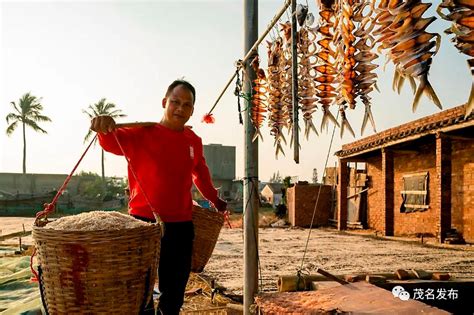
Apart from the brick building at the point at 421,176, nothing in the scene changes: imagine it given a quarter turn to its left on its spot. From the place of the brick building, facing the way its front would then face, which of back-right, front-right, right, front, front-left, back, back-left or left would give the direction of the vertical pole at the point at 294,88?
front-right

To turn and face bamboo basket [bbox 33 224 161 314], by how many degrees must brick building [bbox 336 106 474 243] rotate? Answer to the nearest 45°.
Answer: approximately 45° to its left

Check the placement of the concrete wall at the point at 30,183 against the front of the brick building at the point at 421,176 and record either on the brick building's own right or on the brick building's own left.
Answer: on the brick building's own right

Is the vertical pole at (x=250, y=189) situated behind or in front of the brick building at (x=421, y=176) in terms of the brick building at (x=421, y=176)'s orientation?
in front

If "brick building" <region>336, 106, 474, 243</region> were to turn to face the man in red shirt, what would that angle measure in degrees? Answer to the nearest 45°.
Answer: approximately 45° to its left

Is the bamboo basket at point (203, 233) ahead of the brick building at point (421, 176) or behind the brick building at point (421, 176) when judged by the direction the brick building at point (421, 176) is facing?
ahead

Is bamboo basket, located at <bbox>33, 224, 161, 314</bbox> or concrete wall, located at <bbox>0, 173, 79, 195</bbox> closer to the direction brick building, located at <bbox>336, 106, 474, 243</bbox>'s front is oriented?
the bamboo basket

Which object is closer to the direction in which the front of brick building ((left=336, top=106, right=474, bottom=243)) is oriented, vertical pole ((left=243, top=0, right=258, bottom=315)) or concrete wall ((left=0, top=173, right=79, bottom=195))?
the vertical pole

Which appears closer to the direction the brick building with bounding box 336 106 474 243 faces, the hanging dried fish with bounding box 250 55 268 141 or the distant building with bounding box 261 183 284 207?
the hanging dried fish

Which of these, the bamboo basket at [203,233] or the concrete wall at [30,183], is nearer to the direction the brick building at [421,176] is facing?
the bamboo basket

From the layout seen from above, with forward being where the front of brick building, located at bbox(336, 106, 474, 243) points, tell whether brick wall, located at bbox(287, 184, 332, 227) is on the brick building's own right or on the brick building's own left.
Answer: on the brick building's own right

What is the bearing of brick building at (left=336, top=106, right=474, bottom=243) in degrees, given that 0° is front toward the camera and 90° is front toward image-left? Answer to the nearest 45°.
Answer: approximately 45°

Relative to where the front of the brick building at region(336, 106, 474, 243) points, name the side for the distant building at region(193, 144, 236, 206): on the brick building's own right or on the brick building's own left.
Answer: on the brick building's own right

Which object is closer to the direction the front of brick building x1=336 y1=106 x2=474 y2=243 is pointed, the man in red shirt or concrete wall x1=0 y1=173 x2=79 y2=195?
the man in red shirt
